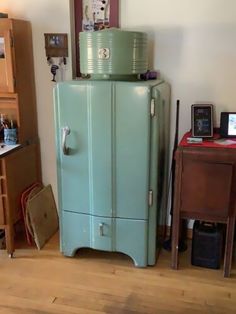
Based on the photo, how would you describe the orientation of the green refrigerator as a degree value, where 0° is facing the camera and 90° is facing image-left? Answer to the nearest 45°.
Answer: approximately 0°

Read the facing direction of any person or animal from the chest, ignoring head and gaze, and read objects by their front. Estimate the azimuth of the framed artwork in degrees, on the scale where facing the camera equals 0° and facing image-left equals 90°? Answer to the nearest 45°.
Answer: approximately 0°

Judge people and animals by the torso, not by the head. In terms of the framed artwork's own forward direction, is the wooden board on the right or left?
on its right

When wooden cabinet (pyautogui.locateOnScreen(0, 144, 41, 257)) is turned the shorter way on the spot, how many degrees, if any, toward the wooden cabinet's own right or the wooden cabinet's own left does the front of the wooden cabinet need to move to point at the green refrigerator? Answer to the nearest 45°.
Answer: approximately 90° to the wooden cabinet's own left

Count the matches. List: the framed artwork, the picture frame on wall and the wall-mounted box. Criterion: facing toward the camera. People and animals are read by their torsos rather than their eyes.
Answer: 3

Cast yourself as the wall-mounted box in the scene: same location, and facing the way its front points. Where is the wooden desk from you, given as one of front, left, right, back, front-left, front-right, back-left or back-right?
front-left
